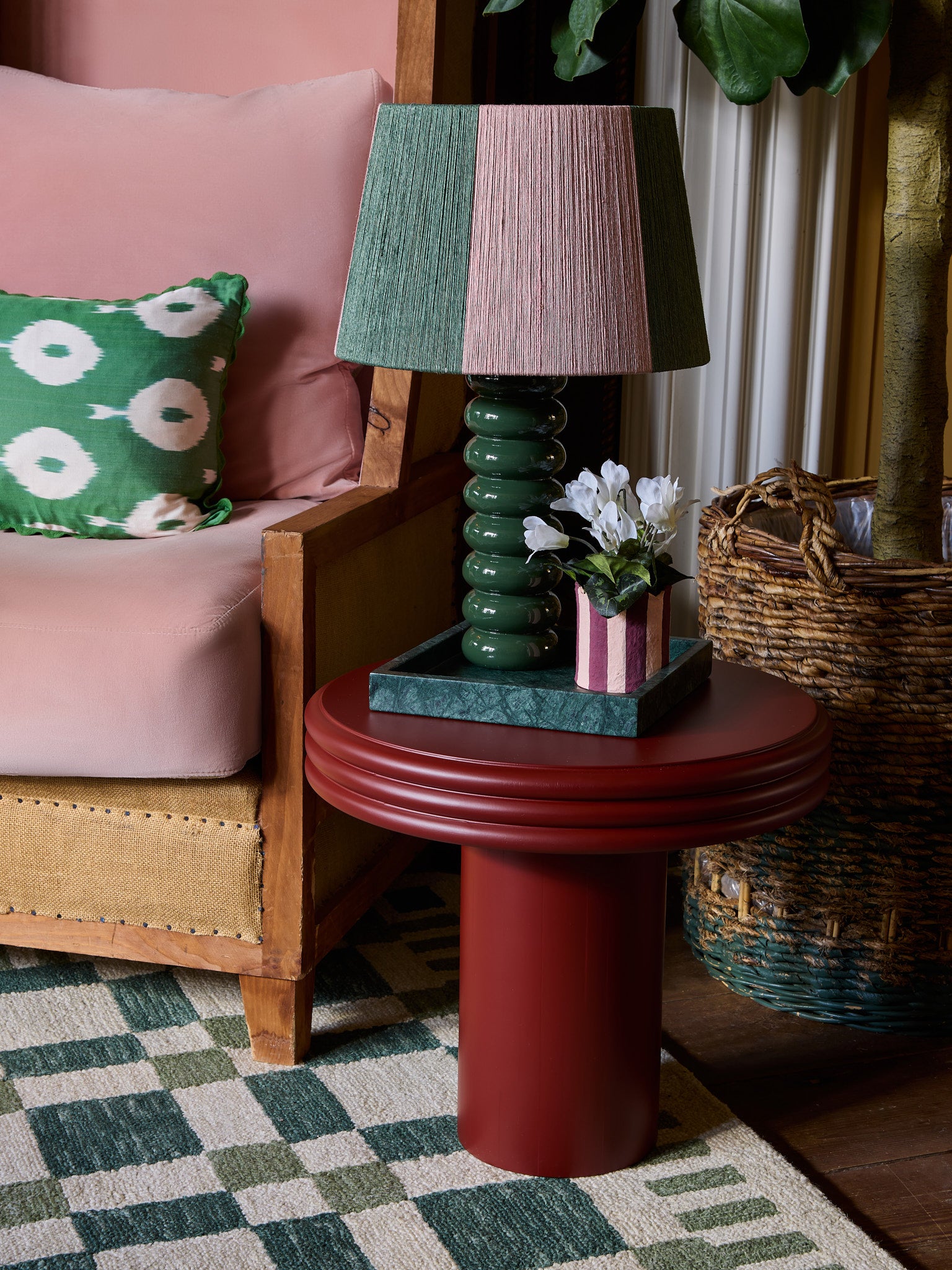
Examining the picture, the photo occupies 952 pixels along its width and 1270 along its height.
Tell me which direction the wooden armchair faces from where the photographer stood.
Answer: facing the viewer and to the left of the viewer
